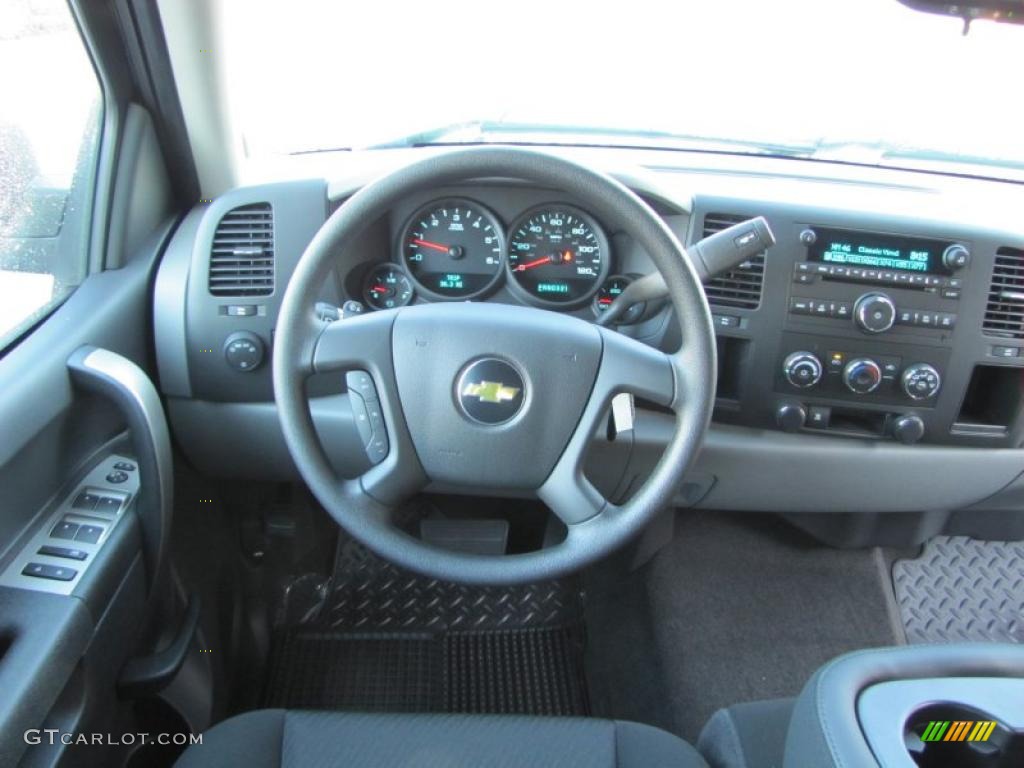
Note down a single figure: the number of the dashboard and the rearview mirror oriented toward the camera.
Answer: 2

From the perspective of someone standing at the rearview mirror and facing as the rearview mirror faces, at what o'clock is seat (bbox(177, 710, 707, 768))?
The seat is roughly at 1 o'clock from the rearview mirror.

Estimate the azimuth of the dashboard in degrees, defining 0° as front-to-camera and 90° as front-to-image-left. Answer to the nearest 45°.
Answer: approximately 0°

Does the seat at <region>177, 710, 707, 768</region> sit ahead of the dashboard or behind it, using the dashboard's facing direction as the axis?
ahead
